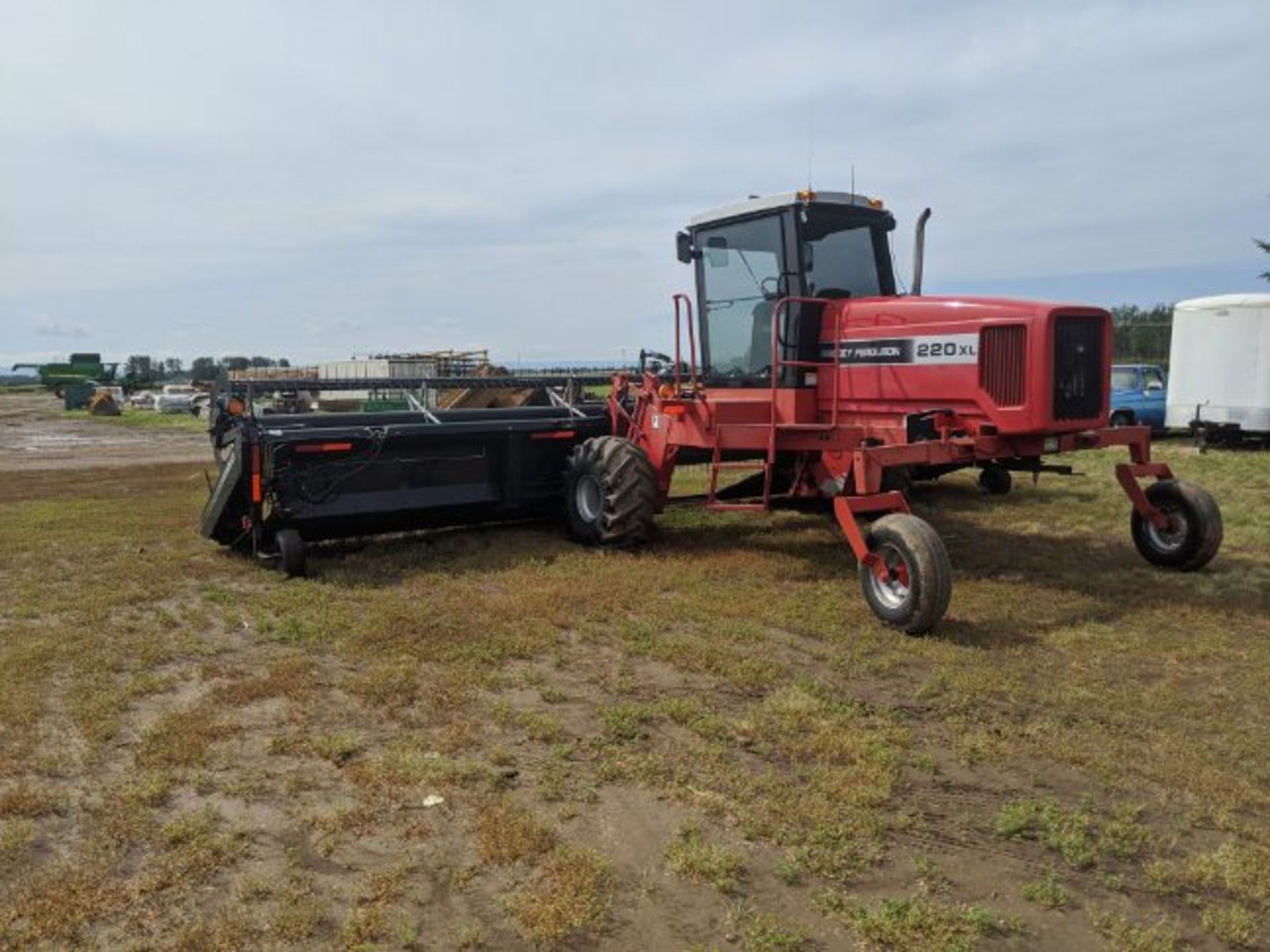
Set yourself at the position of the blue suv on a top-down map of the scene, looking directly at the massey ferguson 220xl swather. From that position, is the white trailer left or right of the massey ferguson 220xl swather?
left

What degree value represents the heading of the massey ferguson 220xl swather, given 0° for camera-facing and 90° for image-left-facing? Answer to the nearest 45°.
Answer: approximately 135°

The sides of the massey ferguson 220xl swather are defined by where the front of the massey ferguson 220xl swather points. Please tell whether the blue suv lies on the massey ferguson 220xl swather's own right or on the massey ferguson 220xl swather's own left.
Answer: on the massey ferguson 220xl swather's own right

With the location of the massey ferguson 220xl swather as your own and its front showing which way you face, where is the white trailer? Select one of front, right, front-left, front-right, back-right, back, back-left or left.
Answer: right

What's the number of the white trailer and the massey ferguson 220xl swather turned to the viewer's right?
0
